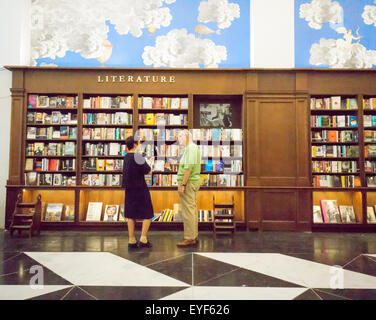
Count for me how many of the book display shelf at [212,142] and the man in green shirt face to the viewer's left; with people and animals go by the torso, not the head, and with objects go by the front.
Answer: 1

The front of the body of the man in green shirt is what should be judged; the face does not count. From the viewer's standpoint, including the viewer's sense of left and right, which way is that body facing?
facing to the left of the viewer

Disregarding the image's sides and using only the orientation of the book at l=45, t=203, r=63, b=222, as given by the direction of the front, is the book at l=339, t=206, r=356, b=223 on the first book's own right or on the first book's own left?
on the first book's own left

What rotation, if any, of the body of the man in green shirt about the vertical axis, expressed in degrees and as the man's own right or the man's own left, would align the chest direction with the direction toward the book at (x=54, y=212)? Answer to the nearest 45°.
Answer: approximately 45° to the man's own right

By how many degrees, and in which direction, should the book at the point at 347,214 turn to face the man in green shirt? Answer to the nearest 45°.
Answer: approximately 45° to its right

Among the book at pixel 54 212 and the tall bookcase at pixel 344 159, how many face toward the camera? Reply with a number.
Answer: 2

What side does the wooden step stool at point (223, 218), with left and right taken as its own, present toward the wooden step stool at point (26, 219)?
right

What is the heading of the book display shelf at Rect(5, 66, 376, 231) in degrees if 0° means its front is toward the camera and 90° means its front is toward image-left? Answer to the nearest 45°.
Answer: approximately 0°
